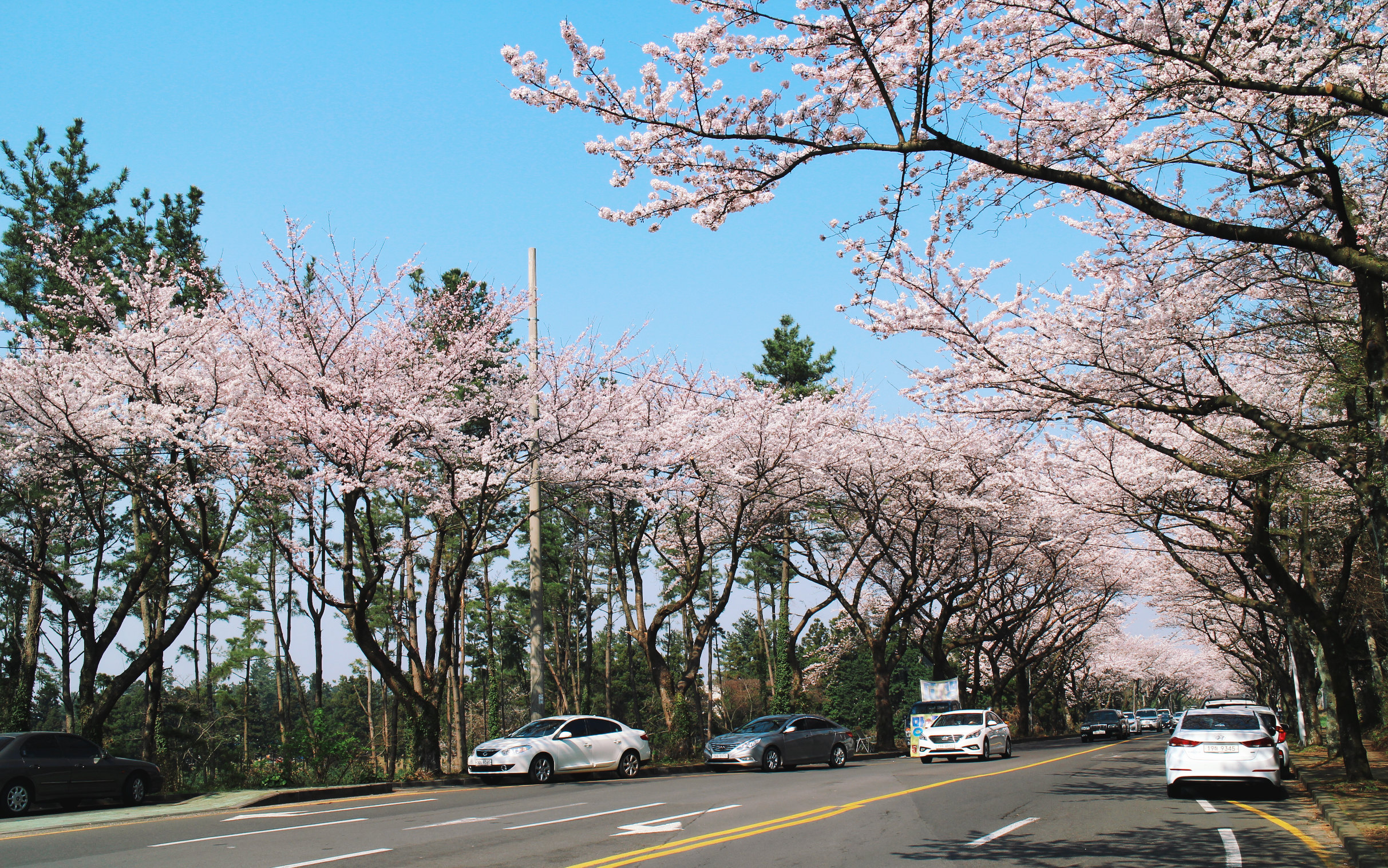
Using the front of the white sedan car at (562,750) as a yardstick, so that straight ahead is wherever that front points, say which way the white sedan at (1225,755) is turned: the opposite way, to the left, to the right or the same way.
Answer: the opposite way

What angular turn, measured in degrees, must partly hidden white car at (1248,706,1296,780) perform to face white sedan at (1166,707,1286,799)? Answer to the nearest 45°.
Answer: approximately 180°

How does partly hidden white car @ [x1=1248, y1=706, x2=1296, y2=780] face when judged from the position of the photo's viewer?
facing away from the viewer

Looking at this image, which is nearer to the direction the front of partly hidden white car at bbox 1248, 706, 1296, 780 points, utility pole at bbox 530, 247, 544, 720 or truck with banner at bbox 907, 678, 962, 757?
the truck with banner

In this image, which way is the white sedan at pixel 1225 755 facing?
away from the camera

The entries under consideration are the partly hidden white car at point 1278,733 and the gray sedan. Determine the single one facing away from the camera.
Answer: the partly hidden white car

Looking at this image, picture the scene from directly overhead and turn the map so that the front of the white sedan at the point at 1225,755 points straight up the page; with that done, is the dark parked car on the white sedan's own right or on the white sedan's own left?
on the white sedan's own left

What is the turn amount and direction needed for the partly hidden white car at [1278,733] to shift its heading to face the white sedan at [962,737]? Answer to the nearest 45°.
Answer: approximately 45° to its left

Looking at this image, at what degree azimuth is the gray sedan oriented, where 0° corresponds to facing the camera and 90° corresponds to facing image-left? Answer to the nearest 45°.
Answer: approximately 45°

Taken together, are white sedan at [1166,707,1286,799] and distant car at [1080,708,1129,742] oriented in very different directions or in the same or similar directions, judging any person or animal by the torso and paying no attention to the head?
very different directions

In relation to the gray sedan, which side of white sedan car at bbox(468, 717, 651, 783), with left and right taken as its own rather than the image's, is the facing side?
back

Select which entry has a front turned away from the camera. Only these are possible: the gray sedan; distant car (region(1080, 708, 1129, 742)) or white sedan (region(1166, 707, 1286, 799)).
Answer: the white sedan
